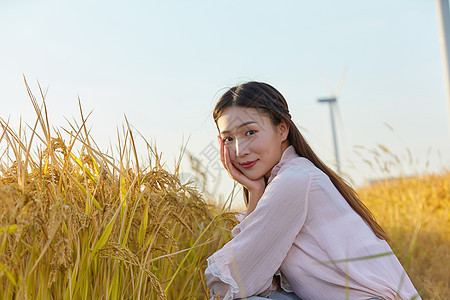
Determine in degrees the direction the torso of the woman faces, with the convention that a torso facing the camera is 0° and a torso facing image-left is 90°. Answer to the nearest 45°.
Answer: approximately 90°
